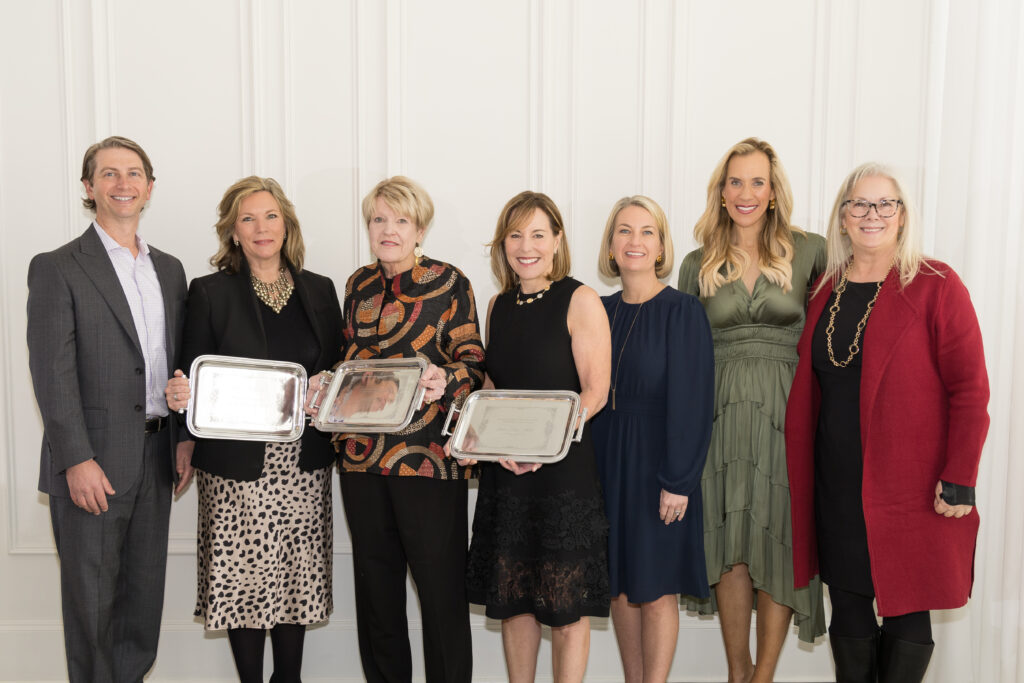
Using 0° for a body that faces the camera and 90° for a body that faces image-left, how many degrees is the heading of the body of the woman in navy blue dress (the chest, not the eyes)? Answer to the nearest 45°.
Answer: approximately 45°

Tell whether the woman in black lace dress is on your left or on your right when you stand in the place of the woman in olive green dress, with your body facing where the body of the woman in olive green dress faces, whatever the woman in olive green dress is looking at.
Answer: on your right

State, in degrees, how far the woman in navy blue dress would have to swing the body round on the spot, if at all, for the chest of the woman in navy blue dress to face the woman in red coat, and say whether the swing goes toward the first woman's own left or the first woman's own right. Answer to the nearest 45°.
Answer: approximately 135° to the first woman's own left
